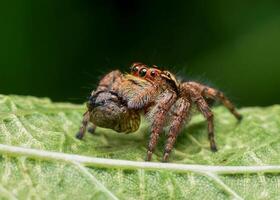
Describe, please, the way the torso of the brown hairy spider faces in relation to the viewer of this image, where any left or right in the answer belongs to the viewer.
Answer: facing the viewer and to the left of the viewer
